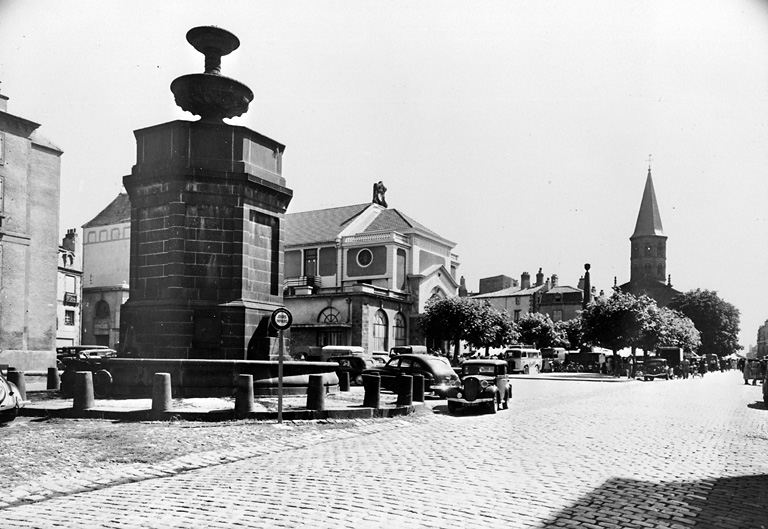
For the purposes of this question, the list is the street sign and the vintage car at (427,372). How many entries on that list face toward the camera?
1

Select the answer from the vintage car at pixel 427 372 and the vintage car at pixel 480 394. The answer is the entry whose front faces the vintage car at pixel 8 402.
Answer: the vintage car at pixel 480 394

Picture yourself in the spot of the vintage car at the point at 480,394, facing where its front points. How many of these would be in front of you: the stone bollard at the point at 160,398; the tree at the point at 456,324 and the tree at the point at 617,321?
1

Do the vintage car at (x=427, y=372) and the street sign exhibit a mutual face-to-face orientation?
no

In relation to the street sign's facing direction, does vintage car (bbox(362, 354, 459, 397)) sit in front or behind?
behind

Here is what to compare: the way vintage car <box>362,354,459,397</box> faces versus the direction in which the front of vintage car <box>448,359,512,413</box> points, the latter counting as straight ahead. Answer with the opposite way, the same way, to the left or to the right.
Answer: to the right

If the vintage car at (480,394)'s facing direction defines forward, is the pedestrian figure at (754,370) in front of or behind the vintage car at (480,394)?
behind

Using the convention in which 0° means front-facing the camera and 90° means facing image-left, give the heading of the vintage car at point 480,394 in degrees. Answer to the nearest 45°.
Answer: approximately 45°

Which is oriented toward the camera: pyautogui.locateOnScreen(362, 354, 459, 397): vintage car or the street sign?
the street sign

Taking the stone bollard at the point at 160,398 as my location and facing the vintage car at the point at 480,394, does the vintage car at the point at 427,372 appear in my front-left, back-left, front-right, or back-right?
front-left

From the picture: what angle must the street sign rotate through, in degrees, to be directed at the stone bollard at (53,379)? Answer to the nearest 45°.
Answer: approximately 135° to its right

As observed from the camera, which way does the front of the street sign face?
facing the viewer
